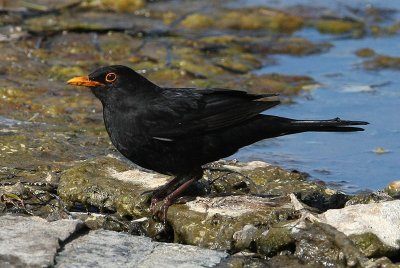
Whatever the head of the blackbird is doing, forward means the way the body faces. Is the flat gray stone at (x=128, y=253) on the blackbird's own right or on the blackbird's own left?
on the blackbird's own left

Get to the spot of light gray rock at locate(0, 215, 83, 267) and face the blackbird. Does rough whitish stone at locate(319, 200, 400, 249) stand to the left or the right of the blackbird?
right

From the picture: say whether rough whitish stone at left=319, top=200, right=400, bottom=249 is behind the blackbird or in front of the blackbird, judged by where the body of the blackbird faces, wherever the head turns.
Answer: behind

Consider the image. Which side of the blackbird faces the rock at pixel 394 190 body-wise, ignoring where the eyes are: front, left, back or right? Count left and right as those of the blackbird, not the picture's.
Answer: back

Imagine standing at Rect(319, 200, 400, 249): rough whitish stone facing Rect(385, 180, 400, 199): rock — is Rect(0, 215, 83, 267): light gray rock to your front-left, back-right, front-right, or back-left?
back-left

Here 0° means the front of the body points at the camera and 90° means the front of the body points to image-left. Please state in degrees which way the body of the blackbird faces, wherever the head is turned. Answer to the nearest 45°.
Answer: approximately 90°

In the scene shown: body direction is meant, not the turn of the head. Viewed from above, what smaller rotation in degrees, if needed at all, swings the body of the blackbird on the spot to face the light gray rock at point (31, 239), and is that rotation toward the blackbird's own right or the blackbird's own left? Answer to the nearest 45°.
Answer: approximately 45° to the blackbird's own left

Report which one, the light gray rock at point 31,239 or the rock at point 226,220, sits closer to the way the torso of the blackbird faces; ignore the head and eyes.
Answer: the light gray rock
